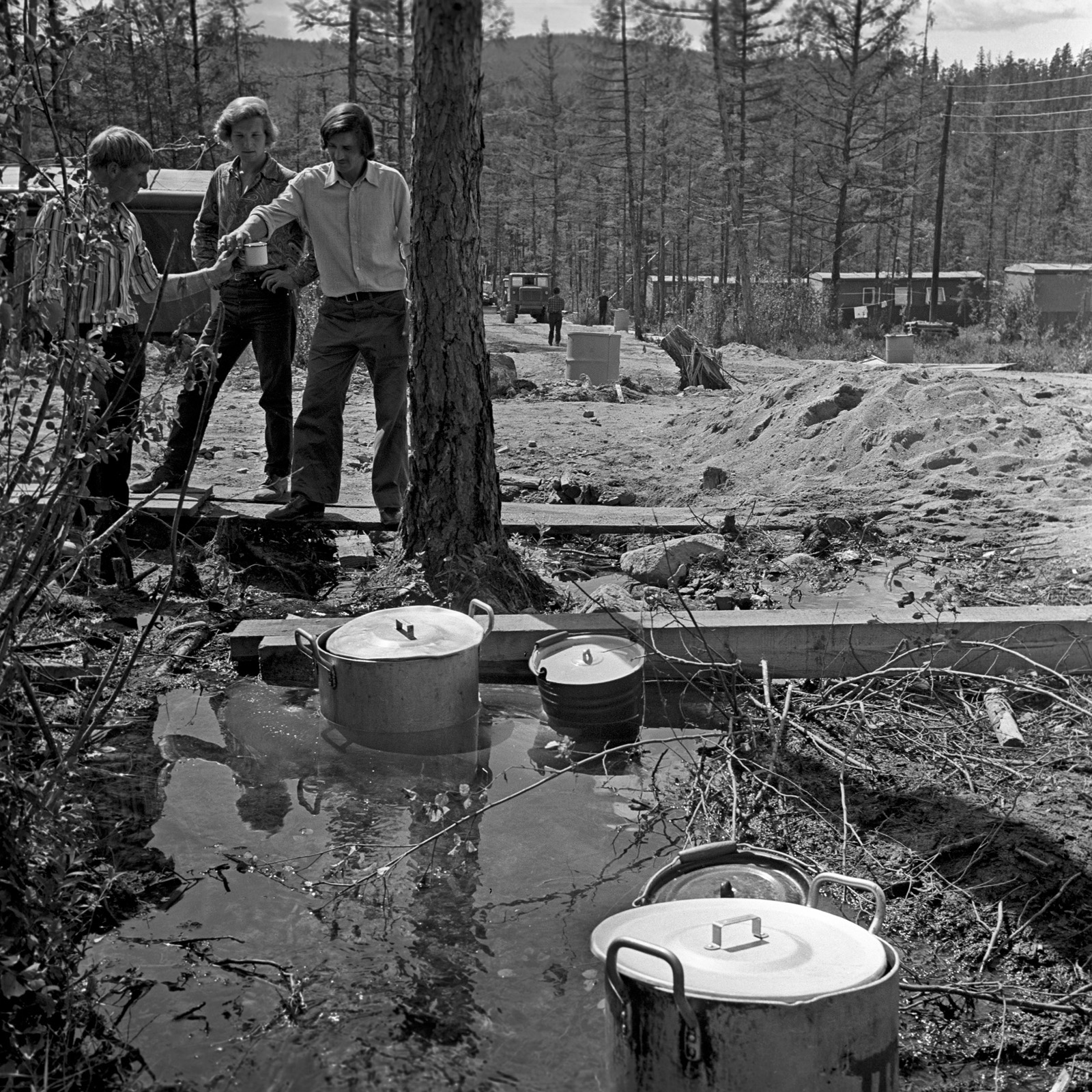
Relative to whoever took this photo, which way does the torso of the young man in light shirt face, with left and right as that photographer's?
facing the viewer

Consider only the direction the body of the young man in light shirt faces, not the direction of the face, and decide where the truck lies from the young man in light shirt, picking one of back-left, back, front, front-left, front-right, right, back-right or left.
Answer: back

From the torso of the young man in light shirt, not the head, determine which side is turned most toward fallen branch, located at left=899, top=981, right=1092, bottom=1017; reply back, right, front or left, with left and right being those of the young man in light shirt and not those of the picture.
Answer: front

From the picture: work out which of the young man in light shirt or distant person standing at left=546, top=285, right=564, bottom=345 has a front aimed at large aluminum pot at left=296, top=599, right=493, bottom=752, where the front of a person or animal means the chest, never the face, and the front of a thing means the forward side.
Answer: the young man in light shirt

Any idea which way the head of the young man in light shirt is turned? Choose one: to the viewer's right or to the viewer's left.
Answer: to the viewer's left

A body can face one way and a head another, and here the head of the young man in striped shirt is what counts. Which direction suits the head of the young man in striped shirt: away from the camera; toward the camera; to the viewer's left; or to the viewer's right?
to the viewer's right
